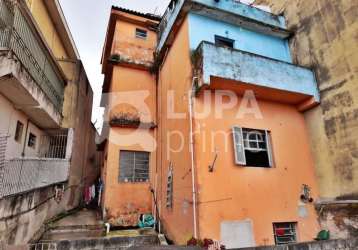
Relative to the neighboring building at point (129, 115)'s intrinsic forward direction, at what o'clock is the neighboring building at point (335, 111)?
the neighboring building at point (335, 111) is roughly at 10 o'clock from the neighboring building at point (129, 115).

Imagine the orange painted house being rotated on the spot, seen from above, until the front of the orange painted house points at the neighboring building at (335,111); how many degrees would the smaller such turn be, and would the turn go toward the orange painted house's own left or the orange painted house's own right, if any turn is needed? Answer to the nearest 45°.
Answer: approximately 90° to the orange painted house's own left

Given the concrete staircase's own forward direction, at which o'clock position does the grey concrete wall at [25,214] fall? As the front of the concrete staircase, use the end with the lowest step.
The grey concrete wall is roughly at 2 o'clock from the concrete staircase.

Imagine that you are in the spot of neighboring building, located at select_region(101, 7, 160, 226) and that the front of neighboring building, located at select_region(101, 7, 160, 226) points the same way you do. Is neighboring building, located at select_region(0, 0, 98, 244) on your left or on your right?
on your right

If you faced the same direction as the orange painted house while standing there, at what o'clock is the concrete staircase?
The concrete staircase is roughly at 3 o'clock from the orange painted house.

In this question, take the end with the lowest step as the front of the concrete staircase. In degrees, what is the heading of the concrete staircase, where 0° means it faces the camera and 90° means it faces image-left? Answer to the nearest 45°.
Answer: approximately 0°

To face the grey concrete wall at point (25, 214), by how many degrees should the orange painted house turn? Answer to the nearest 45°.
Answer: approximately 90° to its right

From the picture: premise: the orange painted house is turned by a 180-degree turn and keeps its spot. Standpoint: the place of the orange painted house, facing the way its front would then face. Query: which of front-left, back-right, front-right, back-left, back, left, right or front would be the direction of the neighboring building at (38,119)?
left
